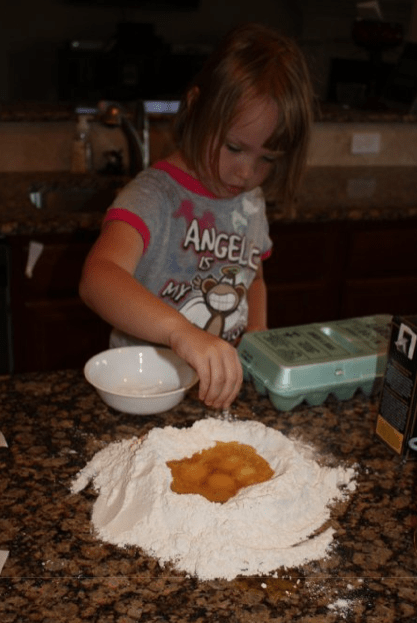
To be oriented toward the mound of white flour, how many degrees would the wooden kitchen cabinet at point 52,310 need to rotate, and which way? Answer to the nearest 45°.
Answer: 0° — it already faces it

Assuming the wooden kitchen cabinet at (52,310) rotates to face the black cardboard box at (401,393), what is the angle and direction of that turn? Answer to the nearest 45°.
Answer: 0° — it already faces it

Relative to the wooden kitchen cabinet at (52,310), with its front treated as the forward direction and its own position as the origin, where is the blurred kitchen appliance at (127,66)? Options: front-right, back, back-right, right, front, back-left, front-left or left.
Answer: back

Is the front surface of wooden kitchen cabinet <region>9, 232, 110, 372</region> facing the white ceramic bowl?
yes

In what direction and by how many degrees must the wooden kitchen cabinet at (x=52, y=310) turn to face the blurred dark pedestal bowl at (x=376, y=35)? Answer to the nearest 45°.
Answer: approximately 135° to its left

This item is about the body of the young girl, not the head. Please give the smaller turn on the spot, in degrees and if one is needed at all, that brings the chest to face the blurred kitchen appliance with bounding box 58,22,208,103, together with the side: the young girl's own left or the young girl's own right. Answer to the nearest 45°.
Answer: approximately 135° to the young girl's own left

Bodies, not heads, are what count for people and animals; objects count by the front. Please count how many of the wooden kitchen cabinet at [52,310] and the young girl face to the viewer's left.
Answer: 0

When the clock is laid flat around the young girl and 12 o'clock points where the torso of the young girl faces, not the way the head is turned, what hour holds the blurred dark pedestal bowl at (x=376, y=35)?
The blurred dark pedestal bowl is roughly at 8 o'clock from the young girl.

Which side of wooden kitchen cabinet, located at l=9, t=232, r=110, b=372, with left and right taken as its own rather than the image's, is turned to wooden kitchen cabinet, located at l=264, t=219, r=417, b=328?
left
